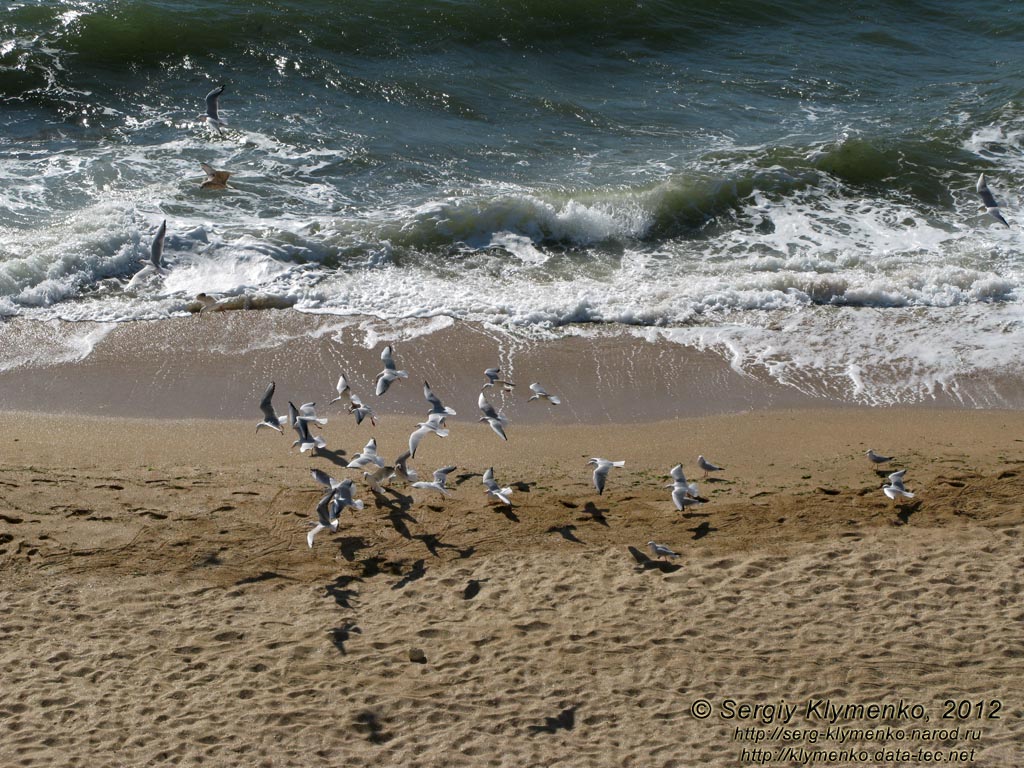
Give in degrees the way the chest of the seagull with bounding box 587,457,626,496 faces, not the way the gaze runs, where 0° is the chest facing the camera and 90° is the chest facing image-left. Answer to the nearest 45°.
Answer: approximately 90°

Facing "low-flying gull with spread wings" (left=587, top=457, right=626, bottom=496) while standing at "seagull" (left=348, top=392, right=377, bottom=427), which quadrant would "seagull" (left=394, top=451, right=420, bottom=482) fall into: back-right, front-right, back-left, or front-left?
front-right

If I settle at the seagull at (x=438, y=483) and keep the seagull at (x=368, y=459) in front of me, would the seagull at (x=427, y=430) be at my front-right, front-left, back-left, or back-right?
front-right
